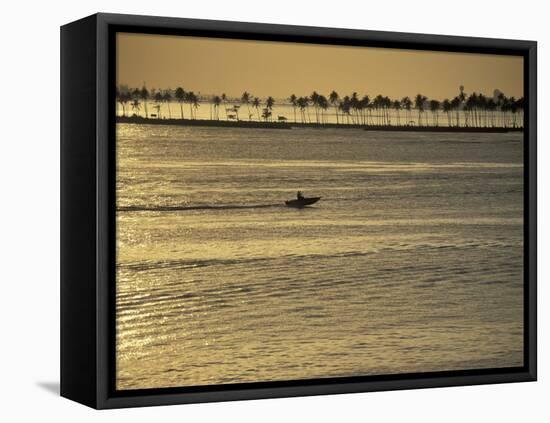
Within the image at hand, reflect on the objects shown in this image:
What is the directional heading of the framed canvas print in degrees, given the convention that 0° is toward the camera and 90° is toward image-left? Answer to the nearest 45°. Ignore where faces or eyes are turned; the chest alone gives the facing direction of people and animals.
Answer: approximately 315°
